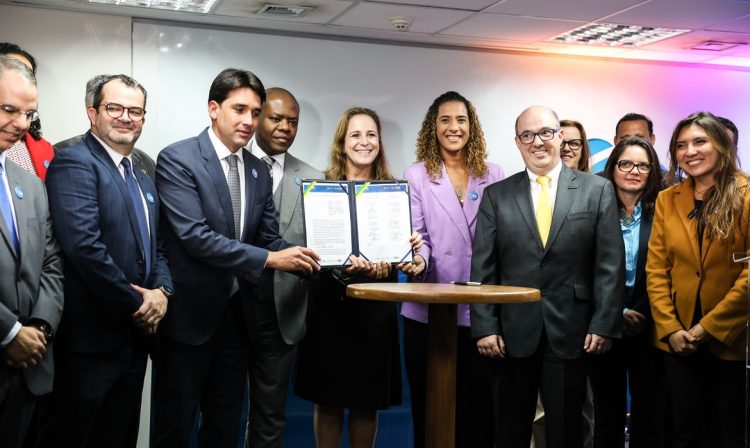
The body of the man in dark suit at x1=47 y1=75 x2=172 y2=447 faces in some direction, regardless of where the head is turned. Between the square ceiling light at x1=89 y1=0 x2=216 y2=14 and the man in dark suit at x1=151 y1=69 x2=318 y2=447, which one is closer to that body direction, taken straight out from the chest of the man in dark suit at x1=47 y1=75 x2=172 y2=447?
the man in dark suit

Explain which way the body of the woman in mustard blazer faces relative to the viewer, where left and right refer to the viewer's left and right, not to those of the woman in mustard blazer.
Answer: facing the viewer and to the left of the viewer

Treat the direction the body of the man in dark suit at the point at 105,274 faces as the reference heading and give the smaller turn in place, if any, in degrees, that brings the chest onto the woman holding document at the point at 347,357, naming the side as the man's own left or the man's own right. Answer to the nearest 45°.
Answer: approximately 45° to the man's own left

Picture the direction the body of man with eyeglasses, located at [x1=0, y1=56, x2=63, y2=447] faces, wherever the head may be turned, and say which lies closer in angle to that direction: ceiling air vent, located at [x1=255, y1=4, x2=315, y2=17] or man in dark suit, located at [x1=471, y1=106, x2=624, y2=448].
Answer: the man in dark suit

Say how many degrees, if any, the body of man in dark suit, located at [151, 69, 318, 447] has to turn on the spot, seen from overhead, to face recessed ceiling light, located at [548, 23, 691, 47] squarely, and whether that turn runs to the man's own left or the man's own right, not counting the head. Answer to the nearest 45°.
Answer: approximately 90° to the man's own left

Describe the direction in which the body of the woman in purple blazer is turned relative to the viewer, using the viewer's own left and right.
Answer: facing the viewer

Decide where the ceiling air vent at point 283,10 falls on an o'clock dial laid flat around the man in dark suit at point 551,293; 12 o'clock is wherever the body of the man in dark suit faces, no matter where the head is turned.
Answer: The ceiling air vent is roughly at 4 o'clock from the man in dark suit.

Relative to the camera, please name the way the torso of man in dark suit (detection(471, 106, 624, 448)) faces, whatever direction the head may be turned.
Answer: toward the camera

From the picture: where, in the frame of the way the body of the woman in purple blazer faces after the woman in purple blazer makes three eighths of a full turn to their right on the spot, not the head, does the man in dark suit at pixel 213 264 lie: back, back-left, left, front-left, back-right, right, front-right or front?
left

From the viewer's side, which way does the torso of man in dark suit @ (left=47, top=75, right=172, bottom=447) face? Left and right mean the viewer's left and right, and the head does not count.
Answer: facing the viewer and to the right of the viewer

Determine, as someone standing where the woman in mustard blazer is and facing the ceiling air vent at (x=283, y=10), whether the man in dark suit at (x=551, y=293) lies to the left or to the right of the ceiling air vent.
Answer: left

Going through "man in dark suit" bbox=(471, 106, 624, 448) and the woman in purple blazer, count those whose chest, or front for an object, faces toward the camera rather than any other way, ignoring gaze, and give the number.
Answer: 2

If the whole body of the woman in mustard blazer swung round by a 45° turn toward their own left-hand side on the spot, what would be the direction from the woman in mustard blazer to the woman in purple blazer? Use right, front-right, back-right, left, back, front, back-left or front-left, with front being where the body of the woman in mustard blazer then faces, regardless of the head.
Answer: right
